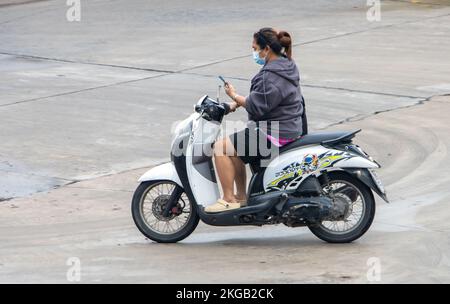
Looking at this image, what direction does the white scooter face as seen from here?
to the viewer's left

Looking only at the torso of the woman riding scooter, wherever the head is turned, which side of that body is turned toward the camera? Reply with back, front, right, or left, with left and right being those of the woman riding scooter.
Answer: left

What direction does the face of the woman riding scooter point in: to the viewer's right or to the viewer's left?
to the viewer's left
